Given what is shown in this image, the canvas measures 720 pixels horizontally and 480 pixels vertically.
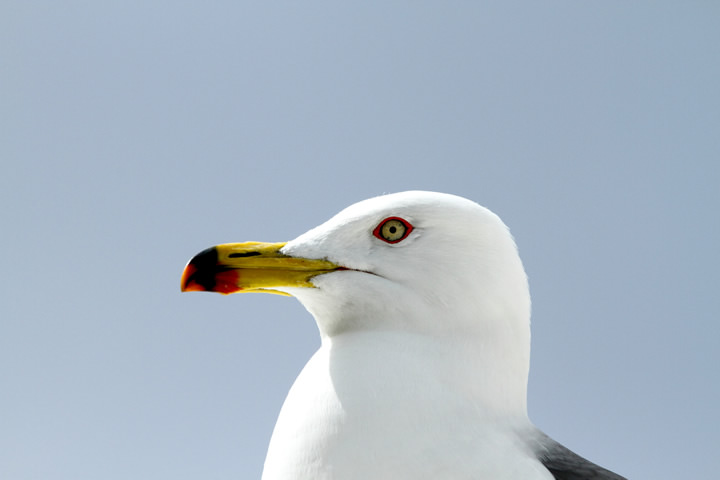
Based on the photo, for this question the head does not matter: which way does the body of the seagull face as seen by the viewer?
to the viewer's left
